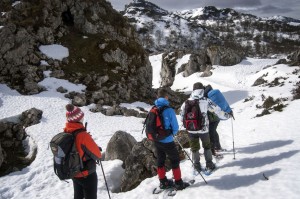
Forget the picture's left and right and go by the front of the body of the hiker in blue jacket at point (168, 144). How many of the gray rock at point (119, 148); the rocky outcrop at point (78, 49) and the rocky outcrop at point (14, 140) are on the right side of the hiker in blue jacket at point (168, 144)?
0

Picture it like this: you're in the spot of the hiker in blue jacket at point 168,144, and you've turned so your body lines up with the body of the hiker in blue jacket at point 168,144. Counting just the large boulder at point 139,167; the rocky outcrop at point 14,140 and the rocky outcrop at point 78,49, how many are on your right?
0

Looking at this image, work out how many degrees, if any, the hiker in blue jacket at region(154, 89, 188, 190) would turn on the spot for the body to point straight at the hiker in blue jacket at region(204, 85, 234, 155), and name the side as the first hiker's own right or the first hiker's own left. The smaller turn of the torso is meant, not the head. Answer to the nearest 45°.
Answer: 0° — they already face them

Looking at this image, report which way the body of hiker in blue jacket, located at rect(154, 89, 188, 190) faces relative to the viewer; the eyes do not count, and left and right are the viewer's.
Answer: facing away from the viewer and to the right of the viewer

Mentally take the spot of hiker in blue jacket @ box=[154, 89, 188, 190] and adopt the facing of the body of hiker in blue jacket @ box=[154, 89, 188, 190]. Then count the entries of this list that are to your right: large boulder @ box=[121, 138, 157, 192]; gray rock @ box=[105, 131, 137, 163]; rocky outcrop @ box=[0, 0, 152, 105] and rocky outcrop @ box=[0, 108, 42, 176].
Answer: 0

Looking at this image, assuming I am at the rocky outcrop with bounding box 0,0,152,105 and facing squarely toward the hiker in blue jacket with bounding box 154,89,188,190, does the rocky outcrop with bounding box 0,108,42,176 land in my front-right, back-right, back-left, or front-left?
front-right

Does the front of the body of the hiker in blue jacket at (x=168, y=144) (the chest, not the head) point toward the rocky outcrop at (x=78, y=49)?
no

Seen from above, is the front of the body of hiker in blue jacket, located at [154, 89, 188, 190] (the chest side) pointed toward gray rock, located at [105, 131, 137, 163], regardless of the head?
no

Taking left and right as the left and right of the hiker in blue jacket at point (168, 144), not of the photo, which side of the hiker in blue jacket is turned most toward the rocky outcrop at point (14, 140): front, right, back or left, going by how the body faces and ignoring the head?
left
